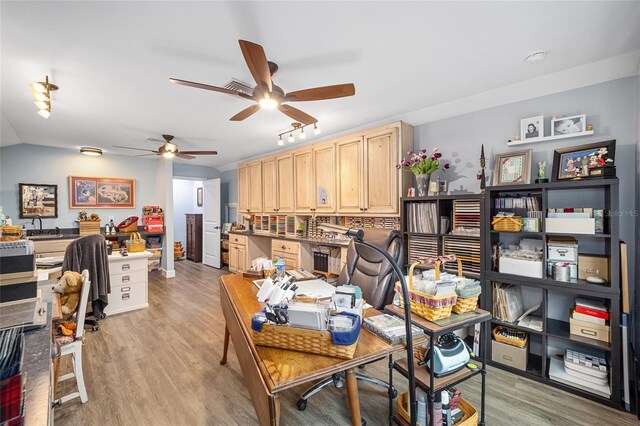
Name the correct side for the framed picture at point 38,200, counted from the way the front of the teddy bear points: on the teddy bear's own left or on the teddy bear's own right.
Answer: on the teddy bear's own right

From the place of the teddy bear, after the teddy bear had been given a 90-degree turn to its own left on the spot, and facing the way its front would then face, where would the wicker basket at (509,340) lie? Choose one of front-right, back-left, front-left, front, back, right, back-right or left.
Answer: front-left

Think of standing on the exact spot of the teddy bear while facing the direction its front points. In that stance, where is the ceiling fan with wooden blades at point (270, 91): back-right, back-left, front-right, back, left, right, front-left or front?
back-left

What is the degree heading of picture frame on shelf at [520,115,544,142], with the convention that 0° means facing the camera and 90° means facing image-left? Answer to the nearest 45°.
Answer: approximately 45°
